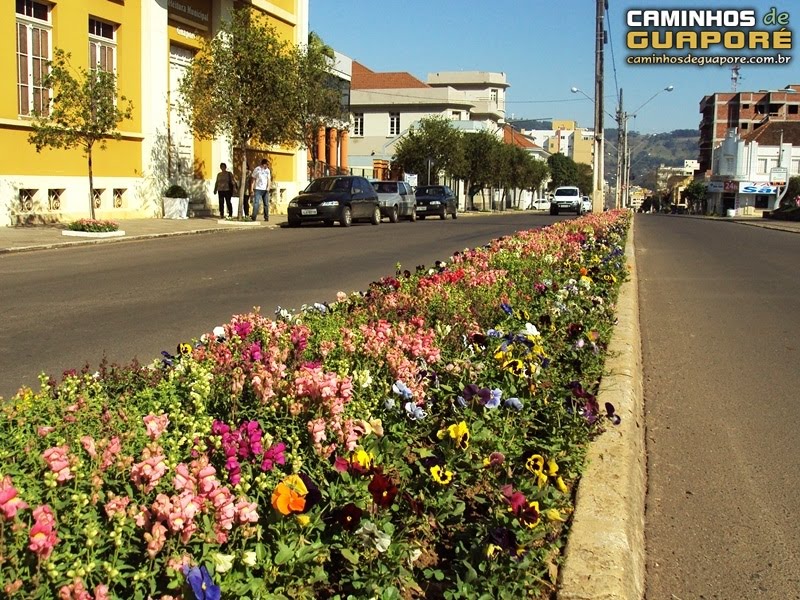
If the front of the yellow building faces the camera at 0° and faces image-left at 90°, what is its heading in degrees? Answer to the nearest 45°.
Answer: approximately 315°

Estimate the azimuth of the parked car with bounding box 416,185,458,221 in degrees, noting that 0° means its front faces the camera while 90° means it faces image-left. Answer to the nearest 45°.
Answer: approximately 45°

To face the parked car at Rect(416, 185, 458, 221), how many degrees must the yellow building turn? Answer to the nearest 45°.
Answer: approximately 90° to its left

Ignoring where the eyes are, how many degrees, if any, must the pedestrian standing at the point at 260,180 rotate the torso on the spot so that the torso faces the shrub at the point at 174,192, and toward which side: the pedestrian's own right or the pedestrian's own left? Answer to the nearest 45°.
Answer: approximately 135° to the pedestrian's own right

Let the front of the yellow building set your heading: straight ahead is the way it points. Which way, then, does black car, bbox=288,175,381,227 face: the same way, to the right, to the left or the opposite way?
to the right

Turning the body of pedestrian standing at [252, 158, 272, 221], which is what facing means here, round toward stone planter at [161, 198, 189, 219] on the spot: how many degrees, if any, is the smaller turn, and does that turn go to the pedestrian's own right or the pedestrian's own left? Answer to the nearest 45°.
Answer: approximately 135° to the pedestrian's own right

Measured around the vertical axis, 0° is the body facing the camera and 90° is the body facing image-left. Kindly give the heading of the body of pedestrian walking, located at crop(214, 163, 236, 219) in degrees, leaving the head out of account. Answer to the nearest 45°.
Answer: approximately 0°

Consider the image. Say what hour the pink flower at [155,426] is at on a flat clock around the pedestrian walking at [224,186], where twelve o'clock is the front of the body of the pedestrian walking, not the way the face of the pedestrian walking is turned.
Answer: The pink flower is roughly at 12 o'clock from the pedestrian walking.

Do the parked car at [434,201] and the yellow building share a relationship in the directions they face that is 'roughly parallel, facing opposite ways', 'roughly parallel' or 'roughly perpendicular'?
roughly perpendicular

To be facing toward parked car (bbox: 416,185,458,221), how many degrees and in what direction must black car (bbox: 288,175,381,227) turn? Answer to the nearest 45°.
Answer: approximately 135° to its right

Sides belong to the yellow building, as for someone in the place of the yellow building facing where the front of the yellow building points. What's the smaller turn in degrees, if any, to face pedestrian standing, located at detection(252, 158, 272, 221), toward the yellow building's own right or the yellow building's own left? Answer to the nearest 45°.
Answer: approximately 45° to the yellow building's own left

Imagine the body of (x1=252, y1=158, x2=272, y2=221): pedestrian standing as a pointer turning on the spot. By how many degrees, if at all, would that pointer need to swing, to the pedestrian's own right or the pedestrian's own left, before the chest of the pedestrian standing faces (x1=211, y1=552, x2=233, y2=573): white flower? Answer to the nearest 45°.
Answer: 0° — they already face it

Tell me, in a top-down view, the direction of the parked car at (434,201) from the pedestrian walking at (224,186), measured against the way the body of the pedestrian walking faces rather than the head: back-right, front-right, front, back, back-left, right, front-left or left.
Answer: back-left
